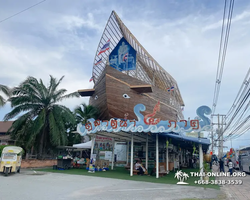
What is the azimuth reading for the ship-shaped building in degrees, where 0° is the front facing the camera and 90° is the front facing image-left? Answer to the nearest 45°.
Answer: approximately 45°

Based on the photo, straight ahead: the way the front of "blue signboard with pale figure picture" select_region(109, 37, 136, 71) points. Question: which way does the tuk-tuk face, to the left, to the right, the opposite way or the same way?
the same way

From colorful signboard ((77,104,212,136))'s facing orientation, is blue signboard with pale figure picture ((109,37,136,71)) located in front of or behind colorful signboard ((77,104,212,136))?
behind

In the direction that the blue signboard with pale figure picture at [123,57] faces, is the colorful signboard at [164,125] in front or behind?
in front

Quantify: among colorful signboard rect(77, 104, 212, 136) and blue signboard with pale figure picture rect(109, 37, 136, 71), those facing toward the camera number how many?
2

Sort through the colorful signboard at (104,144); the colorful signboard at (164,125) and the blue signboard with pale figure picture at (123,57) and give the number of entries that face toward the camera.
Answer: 3

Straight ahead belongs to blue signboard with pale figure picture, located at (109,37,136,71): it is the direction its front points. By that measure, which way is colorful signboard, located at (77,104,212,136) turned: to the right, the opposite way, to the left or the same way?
the same way

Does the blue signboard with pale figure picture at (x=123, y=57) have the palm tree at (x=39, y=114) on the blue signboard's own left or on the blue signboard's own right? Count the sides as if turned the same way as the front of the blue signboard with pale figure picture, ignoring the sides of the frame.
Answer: on the blue signboard's own right

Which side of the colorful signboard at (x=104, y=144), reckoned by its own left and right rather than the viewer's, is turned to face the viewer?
front

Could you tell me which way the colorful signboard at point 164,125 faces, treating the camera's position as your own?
facing the viewer

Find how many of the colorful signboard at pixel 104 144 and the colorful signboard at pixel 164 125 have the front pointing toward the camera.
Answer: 2

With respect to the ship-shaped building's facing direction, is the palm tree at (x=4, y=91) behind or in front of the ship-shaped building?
in front
